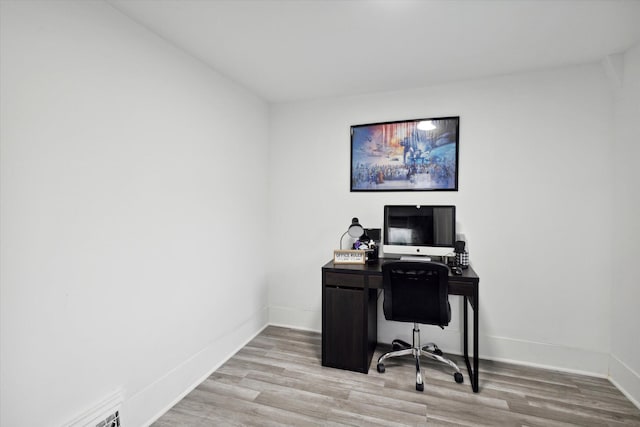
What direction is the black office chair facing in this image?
away from the camera

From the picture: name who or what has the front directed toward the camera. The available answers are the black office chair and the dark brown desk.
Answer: the dark brown desk

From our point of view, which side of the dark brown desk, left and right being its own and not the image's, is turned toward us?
front

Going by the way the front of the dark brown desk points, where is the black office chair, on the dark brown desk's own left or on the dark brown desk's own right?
on the dark brown desk's own left

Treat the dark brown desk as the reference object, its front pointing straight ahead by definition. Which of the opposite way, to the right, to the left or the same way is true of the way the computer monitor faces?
the same way

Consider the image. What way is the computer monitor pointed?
toward the camera

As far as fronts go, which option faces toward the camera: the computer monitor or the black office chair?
the computer monitor

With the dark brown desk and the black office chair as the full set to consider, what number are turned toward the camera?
1

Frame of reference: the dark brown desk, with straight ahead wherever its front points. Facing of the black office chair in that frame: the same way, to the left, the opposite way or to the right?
the opposite way
